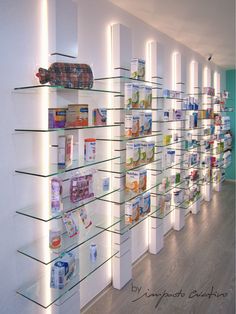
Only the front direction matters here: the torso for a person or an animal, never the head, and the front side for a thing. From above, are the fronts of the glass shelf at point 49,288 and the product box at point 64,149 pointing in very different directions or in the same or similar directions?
same or similar directions

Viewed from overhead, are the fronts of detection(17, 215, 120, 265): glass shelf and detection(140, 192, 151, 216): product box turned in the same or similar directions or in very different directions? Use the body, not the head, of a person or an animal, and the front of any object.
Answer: same or similar directions

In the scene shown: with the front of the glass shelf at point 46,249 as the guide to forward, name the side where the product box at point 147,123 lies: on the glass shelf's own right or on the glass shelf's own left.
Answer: on the glass shelf's own left

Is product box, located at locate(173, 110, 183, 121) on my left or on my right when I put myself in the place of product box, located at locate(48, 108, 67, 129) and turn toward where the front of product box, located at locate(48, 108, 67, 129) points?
on my left

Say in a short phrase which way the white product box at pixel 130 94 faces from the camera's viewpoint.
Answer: facing the viewer and to the right of the viewer

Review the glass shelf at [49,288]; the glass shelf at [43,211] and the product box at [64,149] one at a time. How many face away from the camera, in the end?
0

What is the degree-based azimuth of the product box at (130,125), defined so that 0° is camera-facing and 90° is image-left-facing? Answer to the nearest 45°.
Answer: approximately 315°
